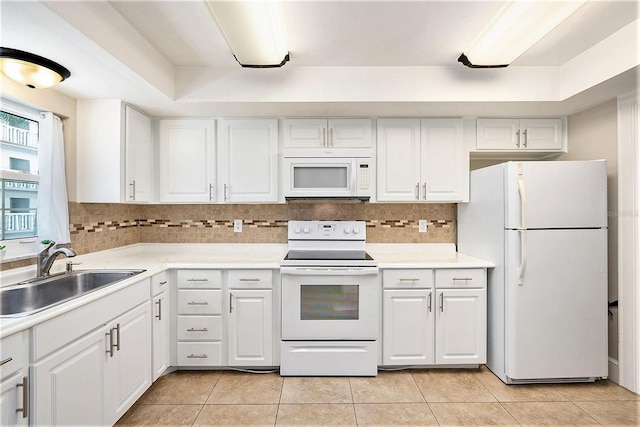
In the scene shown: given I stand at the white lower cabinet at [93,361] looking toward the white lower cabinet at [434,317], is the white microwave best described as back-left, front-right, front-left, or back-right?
front-left

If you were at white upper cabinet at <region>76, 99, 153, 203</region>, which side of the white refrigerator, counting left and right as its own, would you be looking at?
right

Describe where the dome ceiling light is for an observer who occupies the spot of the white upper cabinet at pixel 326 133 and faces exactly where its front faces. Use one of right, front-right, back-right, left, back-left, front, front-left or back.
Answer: front-right

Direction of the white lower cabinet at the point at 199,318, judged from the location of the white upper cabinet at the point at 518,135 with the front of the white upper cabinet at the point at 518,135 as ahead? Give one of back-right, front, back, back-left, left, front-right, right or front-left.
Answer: front-right

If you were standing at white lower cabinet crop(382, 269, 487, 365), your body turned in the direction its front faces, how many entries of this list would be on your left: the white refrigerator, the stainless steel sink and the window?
1

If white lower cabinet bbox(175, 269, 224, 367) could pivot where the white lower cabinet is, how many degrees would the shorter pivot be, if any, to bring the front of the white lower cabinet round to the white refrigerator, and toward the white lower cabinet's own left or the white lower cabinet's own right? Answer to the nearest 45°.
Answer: approximately 45° to the white lower cabinet's own left

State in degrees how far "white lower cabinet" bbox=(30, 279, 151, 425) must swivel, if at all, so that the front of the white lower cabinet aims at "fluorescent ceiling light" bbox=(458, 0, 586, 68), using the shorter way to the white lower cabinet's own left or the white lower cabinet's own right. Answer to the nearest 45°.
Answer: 0° — it already faces it

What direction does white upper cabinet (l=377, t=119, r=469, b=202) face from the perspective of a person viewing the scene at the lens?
facing the viewer

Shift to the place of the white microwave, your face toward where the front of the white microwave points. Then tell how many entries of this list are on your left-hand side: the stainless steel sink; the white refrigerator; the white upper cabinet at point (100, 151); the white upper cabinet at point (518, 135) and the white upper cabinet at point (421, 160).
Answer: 3

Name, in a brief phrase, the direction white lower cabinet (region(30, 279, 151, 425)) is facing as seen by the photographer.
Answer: facing the viewer and to the right of the viewer

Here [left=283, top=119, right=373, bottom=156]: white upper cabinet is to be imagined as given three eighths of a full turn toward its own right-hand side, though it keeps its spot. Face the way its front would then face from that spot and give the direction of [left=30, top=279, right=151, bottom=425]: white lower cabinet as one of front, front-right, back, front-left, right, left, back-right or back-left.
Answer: left

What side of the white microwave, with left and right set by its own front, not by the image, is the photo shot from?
front

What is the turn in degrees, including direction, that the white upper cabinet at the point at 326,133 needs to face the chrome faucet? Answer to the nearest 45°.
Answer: approximately 45° to its right

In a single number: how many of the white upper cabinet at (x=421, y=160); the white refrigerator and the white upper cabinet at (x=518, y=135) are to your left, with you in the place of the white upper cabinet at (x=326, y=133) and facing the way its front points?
3

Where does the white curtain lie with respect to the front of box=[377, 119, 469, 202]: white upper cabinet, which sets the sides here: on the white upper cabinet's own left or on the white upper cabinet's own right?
on the white upper cabinet's own right

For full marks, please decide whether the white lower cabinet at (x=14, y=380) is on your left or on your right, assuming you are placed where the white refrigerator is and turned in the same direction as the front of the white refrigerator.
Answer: on your right

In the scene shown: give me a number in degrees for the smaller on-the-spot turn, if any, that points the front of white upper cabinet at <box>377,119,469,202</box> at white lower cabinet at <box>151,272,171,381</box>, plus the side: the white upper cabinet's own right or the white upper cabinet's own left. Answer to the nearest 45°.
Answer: approximately 45° to the white upper cabinet's own right
